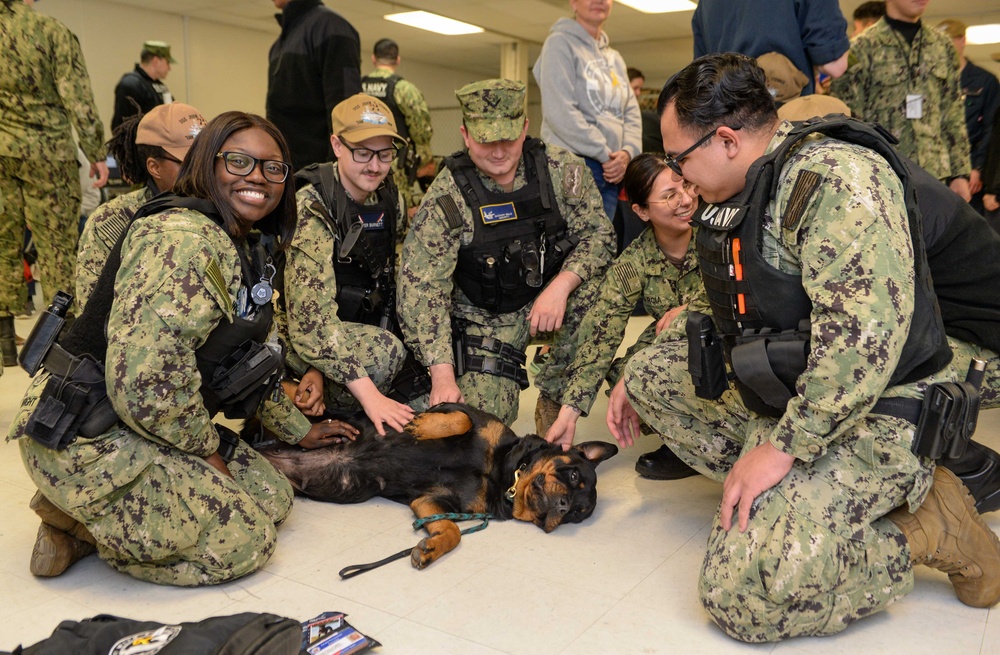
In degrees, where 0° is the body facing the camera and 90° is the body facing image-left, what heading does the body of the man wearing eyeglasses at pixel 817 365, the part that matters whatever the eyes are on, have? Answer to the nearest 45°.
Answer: approximately 90°

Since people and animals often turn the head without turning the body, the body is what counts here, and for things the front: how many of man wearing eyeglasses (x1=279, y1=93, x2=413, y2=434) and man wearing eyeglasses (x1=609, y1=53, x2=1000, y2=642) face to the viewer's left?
1

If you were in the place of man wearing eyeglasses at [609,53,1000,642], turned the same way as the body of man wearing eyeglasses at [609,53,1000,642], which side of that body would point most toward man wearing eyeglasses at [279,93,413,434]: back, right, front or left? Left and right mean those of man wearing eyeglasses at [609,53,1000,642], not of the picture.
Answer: front

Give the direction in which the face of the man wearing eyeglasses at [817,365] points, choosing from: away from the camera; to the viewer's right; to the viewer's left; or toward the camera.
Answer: to the viewer's left

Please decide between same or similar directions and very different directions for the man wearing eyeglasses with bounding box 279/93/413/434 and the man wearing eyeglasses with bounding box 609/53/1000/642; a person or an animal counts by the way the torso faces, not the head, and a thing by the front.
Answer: very different directions

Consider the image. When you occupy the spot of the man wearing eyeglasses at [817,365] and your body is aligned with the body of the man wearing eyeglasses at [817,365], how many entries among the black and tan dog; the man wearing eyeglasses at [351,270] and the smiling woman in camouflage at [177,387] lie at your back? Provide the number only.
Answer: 0

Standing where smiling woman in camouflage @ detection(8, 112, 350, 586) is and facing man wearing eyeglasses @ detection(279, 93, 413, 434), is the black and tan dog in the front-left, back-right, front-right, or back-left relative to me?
front-right

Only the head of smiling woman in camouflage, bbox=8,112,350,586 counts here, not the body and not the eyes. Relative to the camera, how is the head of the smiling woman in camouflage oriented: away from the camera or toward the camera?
toward the camera

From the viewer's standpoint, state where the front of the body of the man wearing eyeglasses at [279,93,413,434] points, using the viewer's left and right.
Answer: facing the viewer and to the right of the viewer

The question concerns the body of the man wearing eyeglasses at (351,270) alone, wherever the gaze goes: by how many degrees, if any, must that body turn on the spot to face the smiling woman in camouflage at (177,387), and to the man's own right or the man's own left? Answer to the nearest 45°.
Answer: approximately 90° to the man's own right

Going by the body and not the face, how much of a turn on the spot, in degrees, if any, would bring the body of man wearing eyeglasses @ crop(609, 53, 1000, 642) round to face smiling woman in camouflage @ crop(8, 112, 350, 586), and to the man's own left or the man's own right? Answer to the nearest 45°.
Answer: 0° — they already face them

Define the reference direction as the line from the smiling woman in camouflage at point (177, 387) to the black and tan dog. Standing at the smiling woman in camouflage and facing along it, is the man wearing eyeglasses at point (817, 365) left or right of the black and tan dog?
right
